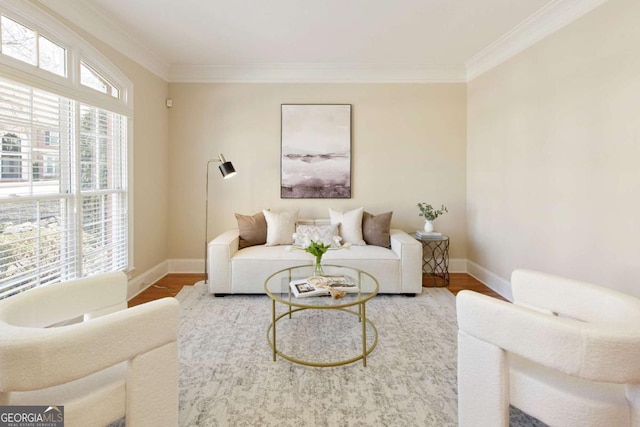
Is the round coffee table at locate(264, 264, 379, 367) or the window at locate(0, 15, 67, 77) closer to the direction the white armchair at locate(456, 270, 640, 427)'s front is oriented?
the round coffee table

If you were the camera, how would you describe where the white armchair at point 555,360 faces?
facing away from the viewer and to the left of the viewer

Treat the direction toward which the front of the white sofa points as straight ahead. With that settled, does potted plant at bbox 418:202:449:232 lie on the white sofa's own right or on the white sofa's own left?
on the white sofa's own left

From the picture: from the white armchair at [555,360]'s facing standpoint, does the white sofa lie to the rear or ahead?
ahead

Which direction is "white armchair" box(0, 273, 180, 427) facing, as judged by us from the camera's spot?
facing away from the viewer and to the right of the viewer

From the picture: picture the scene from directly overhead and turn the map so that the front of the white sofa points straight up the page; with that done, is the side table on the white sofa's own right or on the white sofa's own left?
on the white sofa's own left

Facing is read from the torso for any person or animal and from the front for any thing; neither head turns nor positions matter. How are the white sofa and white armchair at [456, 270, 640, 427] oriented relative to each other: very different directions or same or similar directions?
very different directions

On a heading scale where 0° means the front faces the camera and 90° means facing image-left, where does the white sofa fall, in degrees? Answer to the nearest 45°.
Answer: approximately 0°
